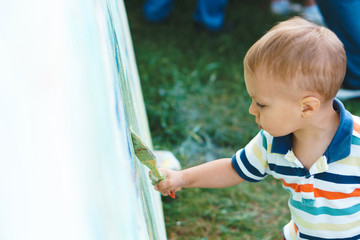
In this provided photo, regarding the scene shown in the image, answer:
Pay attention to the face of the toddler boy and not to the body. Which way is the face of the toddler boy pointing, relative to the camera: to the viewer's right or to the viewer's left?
to the viewer's left

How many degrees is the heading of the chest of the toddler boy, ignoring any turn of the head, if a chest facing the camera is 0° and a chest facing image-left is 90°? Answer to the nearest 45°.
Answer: approximately 45°
